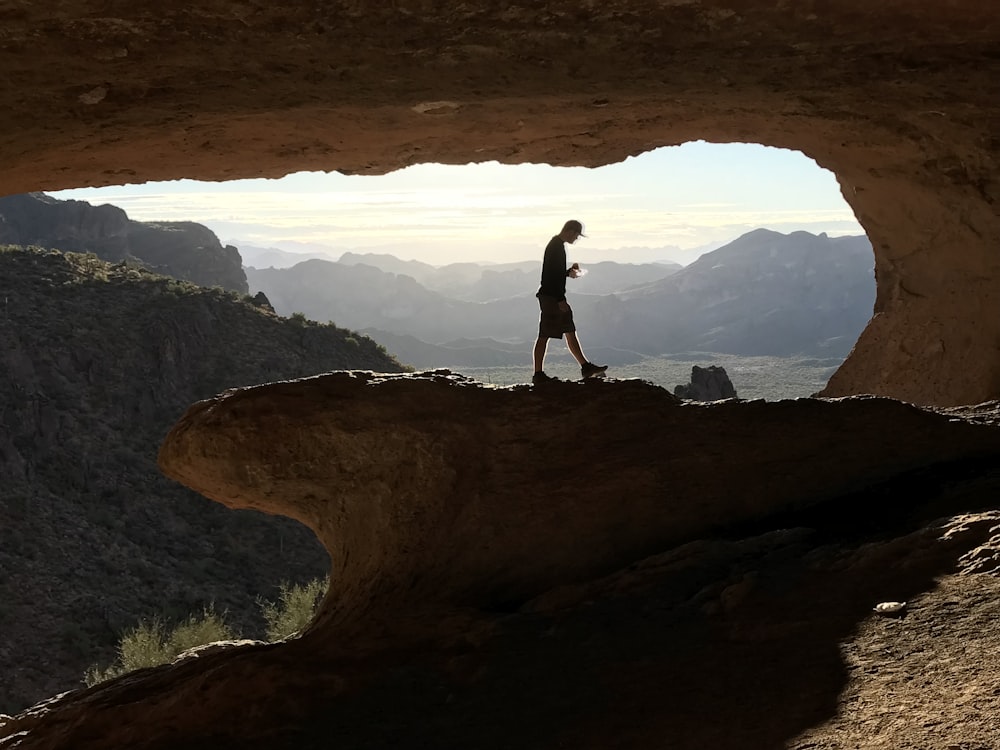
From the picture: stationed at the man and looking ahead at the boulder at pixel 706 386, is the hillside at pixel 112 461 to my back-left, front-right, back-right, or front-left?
front-left

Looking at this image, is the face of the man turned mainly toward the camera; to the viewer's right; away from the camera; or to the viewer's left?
to the viewer's right

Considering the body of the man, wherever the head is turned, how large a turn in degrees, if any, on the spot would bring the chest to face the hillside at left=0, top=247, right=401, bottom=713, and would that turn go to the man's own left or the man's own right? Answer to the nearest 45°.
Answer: approximately 135° to the man's own left

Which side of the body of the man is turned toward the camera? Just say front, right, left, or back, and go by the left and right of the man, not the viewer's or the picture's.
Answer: right

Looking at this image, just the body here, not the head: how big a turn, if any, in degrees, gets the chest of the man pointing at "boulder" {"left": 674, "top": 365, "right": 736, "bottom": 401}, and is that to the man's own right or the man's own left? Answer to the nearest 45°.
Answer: approximately 90° to the man's own left
